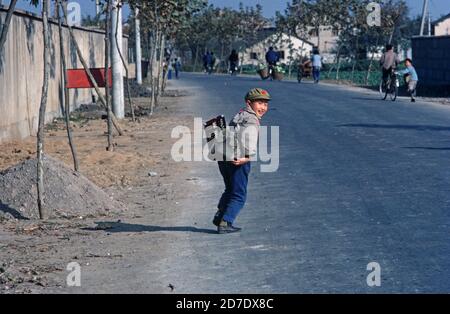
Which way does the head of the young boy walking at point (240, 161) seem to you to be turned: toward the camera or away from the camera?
toward the camera

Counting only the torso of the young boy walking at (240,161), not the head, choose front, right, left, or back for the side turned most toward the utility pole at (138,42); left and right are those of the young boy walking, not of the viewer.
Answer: left

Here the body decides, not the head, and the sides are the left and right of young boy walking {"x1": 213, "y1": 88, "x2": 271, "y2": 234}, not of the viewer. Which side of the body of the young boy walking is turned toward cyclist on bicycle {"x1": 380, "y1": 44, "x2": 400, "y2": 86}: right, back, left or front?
left

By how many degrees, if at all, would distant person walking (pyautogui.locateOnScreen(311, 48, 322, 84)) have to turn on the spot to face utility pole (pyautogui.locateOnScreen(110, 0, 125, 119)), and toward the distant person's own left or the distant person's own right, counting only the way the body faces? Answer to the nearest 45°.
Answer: approximately 180°

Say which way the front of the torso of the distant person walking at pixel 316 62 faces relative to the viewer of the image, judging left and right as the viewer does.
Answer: facing away from the viewer

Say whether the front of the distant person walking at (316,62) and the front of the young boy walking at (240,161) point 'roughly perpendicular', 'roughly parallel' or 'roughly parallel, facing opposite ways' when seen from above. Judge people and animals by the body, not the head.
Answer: roughly perpendicular

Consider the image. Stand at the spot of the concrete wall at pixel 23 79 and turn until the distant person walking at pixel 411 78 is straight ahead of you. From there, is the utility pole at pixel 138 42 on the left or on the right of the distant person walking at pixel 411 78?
left

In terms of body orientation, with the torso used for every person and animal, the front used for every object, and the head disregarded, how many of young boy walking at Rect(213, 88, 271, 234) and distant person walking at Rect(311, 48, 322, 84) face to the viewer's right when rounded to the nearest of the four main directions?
1

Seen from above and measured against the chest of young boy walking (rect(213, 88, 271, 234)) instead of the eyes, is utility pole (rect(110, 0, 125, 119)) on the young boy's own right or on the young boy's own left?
on the young boy's own left

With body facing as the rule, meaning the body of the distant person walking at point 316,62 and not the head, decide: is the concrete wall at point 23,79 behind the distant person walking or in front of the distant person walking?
behind

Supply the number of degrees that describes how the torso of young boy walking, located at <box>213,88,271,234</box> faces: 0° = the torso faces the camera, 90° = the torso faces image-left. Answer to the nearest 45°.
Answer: approximately 270°

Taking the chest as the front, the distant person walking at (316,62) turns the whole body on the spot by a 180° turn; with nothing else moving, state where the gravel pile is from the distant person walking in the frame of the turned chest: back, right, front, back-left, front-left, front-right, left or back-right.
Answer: front

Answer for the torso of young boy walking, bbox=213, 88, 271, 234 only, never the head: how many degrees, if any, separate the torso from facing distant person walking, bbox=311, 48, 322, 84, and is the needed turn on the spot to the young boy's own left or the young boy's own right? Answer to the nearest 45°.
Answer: approximately 90° to the young boy's own left
